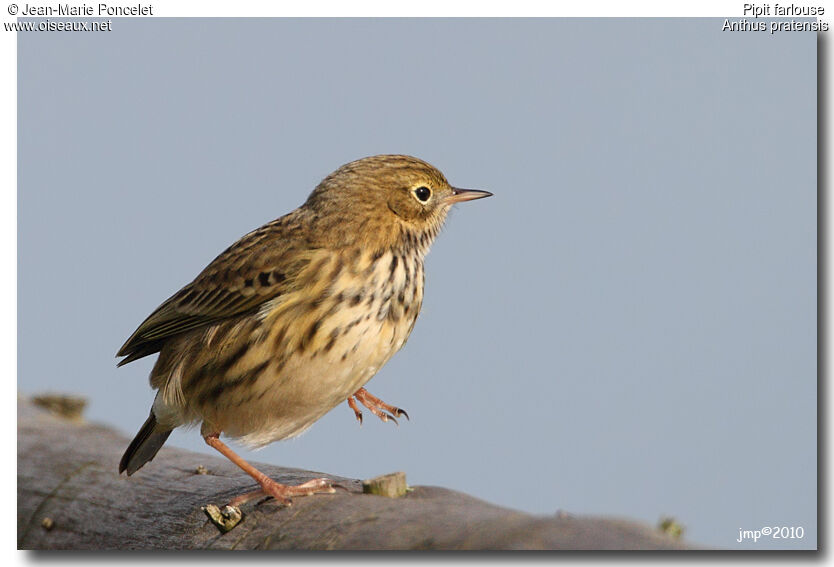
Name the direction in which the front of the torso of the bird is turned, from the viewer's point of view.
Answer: to the viewer's right
